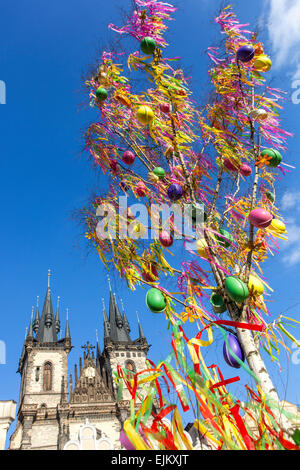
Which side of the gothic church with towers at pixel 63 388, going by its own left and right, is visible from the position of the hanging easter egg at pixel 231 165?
front

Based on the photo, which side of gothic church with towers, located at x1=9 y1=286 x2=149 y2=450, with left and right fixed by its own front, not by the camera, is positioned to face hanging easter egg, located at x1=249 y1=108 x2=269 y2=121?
front

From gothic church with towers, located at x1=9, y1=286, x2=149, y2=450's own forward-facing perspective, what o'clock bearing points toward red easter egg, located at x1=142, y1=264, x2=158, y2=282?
The red easter egg is roughly at 12 o'clock from the gothic church with towers.

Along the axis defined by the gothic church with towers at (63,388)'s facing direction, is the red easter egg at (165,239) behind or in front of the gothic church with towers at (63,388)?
in front

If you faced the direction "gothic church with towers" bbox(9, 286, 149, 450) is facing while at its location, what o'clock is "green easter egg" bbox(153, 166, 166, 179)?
The green easter egg is roughly at 12 o'clock from the gothic church with towers.

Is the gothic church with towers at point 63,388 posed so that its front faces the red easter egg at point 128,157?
yes

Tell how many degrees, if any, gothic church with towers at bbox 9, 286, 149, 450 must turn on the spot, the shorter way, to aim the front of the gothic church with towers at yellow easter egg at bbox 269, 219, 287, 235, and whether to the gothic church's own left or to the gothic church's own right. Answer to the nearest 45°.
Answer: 0° — it already faces it

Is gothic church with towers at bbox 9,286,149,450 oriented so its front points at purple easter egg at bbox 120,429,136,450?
yes

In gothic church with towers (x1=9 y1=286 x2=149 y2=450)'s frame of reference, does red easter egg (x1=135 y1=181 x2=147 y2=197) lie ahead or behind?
ahead

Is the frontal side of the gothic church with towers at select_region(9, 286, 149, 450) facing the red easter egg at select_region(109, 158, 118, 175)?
yes

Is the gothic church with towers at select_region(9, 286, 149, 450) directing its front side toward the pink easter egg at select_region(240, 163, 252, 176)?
yes

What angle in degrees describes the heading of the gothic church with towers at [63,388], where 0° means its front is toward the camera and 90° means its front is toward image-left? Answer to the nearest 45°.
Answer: approximately 0°

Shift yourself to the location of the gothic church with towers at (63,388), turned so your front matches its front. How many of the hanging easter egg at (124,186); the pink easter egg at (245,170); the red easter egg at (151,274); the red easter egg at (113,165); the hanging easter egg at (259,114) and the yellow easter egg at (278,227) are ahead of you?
6

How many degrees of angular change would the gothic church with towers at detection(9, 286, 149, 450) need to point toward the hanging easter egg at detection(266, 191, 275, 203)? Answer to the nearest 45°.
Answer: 0° — it already faces it
